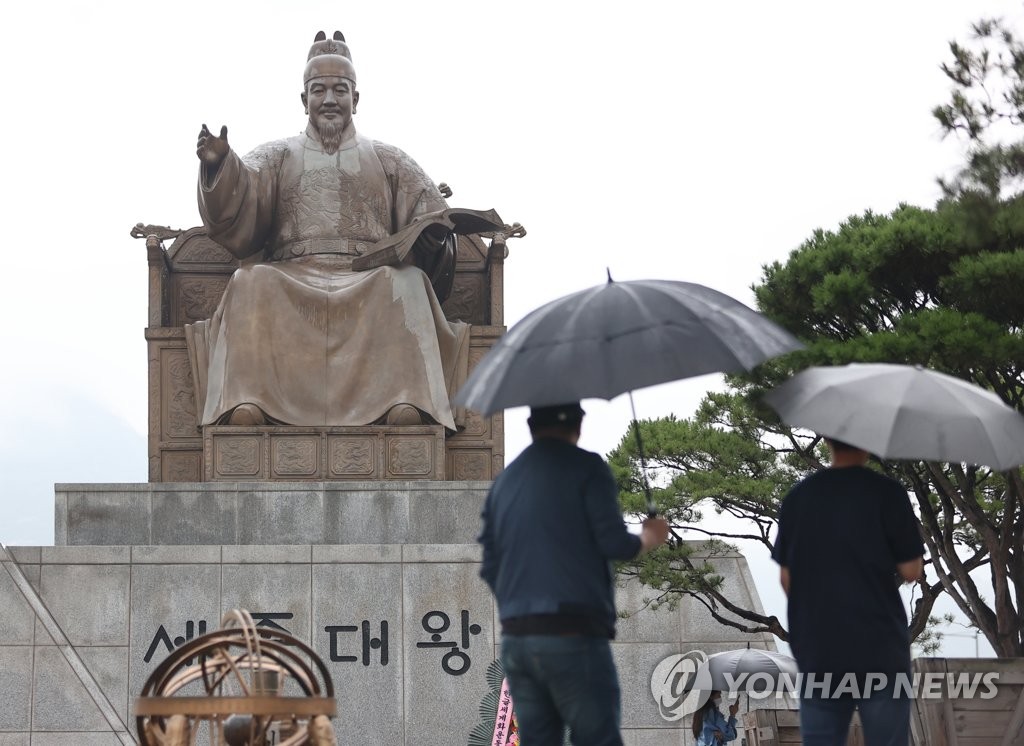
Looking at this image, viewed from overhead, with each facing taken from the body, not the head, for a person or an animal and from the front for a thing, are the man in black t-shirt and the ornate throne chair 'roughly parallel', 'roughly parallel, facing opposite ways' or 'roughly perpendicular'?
roughly parallel, facing opposite ways

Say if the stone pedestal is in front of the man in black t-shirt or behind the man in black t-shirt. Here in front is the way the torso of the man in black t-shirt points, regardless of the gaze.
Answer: in front

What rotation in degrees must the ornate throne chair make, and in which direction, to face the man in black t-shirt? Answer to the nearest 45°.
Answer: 0° — it already faces them

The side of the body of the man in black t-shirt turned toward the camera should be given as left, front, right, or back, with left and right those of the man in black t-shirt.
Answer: back

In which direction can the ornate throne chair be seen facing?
toward the camera

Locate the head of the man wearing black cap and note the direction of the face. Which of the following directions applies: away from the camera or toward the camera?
away from the camera

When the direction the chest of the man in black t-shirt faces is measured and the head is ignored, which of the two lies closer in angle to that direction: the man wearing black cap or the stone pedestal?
the stone pedestal

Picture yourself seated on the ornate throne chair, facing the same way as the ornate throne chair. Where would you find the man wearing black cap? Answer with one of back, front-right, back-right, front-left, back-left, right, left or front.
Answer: front

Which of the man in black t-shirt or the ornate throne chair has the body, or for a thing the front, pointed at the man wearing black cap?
the ornate throne chair

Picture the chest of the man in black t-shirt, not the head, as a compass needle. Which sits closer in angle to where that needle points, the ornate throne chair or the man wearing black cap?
the ornate throne chair

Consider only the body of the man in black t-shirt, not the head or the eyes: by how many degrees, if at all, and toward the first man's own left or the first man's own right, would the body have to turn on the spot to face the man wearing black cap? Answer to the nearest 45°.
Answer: approximately 135° to the first man's own left

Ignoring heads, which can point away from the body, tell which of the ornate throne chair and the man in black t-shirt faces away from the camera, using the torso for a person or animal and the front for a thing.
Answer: the man in black t-shirt

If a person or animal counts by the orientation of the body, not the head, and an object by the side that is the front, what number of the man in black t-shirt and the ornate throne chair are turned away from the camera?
1
